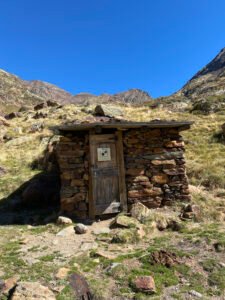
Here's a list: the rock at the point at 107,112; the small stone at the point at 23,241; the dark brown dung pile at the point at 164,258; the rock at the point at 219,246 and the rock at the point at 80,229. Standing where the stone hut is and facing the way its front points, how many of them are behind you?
1

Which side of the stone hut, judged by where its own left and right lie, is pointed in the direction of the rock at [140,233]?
front

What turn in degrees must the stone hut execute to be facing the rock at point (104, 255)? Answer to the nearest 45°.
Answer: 0° — it already faces it

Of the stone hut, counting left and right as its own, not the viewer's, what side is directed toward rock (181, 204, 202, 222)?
left

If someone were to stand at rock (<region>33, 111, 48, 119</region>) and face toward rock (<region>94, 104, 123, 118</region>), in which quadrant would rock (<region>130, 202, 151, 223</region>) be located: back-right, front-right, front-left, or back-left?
front-right

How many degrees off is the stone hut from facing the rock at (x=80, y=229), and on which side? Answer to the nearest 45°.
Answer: approximately 45° to its right

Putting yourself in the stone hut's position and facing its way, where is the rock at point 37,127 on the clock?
The rock is roughly at 5 o'clock from the stone hut.

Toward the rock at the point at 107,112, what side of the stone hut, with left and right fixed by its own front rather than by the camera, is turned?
back

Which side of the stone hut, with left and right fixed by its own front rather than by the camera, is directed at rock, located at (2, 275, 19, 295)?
front

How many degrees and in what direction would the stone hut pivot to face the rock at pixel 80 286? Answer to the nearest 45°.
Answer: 0° — it already faces it

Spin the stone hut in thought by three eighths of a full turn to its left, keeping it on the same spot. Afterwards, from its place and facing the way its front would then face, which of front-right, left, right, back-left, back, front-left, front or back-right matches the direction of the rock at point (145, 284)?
back-right

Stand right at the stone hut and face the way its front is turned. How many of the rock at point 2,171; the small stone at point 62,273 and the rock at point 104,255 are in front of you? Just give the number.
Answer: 2

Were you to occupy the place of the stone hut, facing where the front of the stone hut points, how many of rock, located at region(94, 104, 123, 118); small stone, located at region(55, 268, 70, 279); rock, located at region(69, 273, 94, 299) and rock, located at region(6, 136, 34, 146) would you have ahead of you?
2

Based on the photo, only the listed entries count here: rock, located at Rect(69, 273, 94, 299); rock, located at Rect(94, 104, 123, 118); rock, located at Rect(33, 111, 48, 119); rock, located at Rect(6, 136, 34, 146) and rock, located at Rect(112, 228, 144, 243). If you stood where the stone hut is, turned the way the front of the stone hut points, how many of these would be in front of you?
2

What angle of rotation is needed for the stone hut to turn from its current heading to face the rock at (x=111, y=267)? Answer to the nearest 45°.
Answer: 0° — it already faces it

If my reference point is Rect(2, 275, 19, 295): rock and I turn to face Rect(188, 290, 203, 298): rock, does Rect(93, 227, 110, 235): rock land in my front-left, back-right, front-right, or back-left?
front-left

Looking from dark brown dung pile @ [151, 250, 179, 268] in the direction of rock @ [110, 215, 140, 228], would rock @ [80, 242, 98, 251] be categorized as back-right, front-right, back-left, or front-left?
front-left

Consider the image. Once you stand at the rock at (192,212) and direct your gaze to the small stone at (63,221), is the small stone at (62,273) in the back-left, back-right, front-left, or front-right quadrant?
front-left

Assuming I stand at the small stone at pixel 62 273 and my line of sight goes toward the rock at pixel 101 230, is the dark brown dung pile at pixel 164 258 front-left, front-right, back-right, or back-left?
front-right

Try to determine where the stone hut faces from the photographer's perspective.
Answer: facing the viewer

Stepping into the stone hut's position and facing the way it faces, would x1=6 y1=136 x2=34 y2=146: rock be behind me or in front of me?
behind
